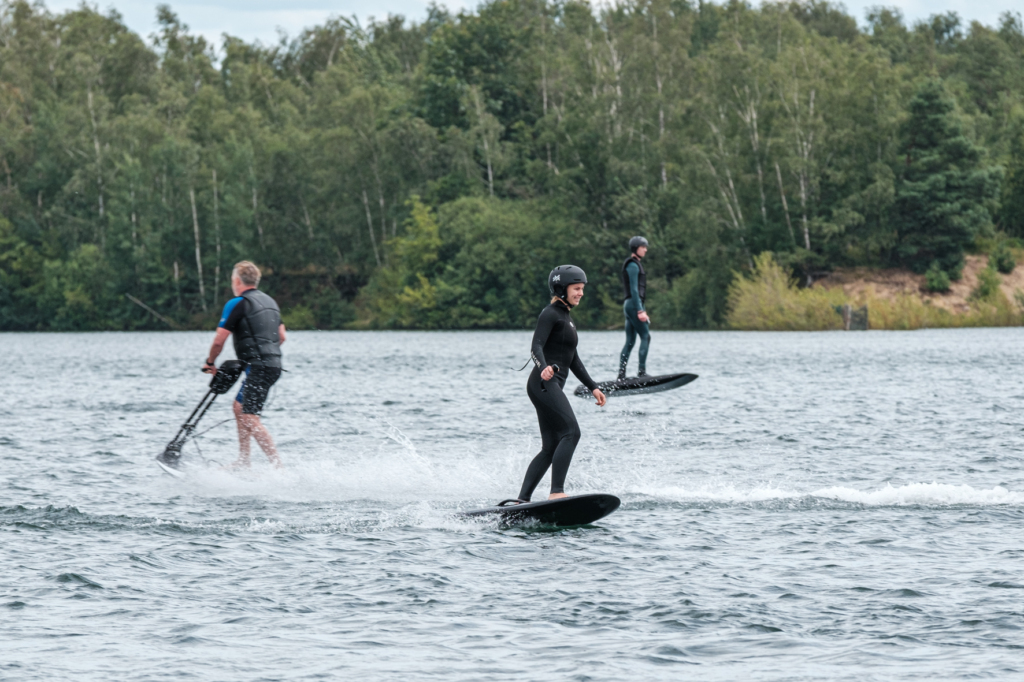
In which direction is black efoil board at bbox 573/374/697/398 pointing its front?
to the viewer's right

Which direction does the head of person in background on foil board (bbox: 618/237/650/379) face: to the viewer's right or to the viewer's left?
to the viewer's right

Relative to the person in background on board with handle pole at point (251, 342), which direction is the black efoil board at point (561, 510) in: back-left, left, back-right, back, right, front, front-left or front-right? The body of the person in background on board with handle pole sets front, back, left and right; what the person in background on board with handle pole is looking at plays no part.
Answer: back

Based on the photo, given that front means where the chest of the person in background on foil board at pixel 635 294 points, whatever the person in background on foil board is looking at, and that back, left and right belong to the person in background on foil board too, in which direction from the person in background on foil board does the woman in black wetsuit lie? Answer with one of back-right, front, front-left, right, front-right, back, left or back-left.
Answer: right

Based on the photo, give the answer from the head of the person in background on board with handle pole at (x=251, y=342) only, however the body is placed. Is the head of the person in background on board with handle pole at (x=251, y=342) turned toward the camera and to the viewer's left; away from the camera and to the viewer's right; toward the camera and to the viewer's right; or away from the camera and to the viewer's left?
away from the camera and to the viewer's left

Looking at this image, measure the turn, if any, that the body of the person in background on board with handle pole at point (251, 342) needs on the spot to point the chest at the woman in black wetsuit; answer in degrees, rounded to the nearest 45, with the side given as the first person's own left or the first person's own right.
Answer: approximately 180°

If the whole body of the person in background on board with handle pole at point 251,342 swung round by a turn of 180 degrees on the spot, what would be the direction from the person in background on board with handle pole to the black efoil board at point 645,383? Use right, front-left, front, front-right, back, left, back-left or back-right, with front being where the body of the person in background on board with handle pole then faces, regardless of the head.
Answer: left

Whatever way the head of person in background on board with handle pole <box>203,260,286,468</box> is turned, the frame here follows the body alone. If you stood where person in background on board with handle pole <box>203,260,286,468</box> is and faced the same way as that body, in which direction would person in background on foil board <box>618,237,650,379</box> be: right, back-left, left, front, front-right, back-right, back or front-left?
right

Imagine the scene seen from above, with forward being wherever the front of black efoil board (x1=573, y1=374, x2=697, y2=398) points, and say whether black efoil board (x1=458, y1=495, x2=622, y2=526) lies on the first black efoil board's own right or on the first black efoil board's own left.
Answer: on the first black efoil board's own right

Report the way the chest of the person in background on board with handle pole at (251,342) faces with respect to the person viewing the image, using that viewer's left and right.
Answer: facing away from the viewer and to the left of the viewer
